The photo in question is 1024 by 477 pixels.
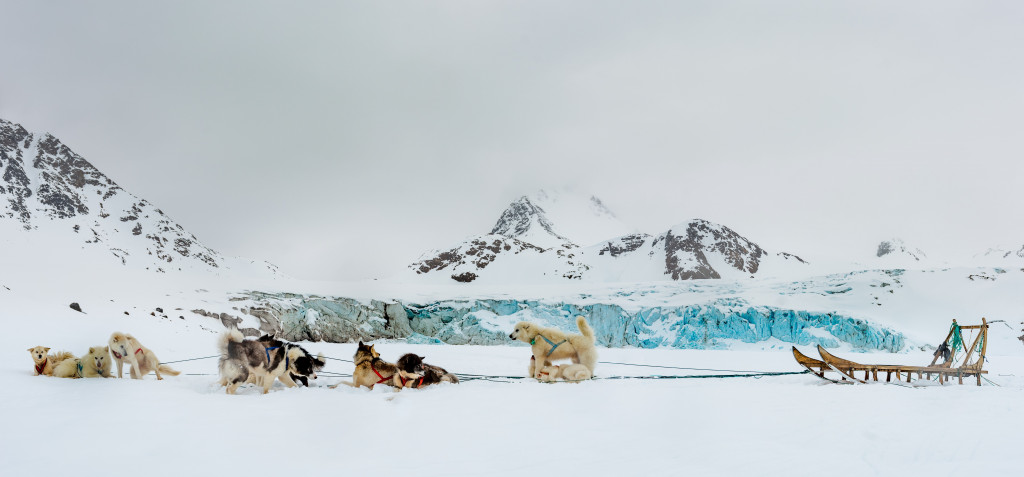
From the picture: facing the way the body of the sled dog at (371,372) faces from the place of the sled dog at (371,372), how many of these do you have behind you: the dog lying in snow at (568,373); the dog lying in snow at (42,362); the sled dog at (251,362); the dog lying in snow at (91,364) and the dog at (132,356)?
1

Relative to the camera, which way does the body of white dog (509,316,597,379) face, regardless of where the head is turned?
to the viewer's left

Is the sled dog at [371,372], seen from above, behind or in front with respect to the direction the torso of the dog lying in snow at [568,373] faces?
in front

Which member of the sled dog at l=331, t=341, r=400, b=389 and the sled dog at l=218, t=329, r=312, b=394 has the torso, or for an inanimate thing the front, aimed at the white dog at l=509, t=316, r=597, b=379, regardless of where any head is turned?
the sled dog at l=218, t=329, r=312, b=394

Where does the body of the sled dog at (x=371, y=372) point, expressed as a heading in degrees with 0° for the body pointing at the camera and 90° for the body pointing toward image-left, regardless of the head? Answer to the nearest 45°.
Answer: approximately 90°

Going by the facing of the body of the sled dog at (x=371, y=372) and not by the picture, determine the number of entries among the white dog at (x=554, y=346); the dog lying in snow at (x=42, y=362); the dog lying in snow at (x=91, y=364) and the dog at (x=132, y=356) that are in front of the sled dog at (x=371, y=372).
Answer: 3

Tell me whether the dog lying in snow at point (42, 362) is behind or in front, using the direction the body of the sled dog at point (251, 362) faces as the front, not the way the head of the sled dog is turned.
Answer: behind

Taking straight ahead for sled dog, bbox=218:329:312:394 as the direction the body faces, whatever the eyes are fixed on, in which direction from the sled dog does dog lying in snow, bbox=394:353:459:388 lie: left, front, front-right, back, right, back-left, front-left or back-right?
front

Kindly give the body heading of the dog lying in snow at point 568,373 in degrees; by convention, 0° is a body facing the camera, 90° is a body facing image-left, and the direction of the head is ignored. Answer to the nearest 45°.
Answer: approximately 90°

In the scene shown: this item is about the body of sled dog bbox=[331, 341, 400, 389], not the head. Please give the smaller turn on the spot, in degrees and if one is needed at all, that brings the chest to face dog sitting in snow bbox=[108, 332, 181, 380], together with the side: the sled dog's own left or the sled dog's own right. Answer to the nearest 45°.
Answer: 0° — it already faces it

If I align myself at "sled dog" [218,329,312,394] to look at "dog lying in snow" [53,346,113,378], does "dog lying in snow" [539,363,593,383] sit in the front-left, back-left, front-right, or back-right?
back-right

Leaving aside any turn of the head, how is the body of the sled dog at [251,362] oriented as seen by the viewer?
to the viewer's right

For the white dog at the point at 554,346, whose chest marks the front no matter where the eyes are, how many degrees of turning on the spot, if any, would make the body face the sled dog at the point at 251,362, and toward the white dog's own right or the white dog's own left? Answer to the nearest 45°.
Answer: approximately 45° to the white dog's own left

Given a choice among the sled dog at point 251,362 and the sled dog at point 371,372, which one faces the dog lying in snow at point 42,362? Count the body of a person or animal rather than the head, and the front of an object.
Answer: the sled dog at point 371,372
